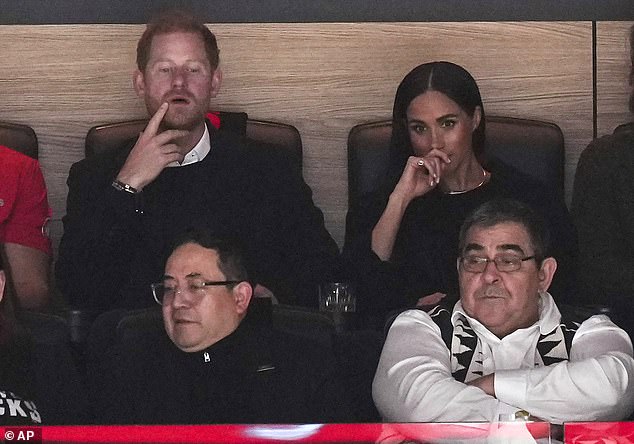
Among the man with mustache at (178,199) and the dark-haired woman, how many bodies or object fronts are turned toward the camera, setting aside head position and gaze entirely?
2

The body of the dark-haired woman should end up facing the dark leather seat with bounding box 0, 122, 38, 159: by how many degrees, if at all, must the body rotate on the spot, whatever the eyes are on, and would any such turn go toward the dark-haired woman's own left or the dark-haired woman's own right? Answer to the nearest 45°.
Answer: approximately 90° to the dark-haired woman's own right

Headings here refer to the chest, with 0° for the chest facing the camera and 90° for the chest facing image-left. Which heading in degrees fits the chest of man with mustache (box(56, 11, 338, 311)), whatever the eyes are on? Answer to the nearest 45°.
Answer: approximately 0°

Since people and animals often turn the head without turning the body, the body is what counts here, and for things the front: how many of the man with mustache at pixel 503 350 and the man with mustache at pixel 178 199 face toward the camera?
2

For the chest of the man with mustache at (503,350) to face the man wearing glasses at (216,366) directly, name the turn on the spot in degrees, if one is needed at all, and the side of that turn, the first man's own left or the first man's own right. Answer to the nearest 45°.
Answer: approximately 90° to the first man's own right

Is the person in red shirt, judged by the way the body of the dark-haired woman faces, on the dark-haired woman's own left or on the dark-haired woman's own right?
on the dark-haired woman's own right

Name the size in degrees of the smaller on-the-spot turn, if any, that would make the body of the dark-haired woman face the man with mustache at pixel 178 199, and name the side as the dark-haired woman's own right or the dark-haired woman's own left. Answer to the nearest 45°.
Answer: approximately 90° to the dark-haired woman's own right
